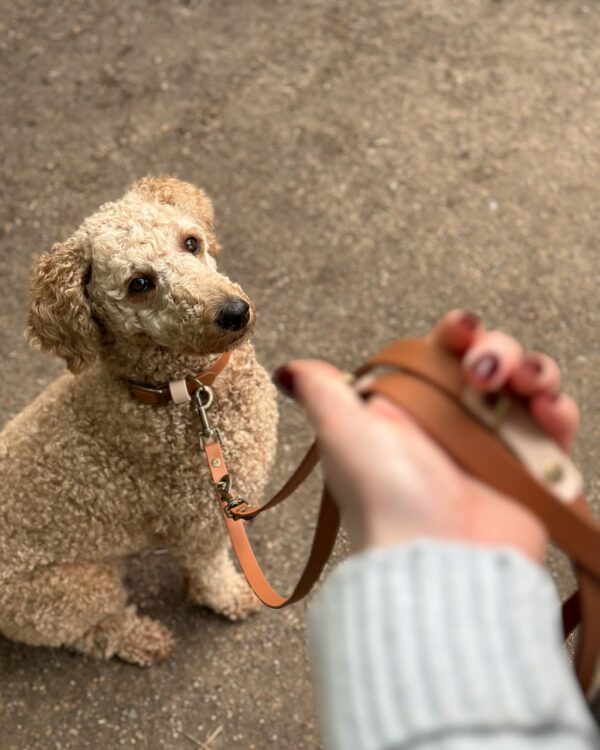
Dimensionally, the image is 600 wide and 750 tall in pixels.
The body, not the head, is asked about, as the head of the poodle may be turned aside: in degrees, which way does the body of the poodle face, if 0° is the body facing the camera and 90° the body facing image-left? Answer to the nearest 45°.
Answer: approximately 270°
